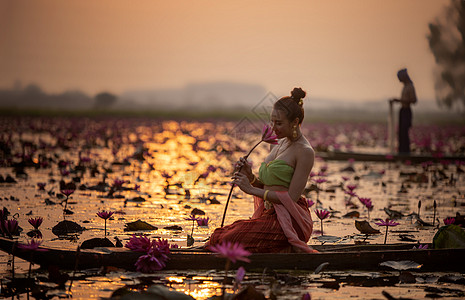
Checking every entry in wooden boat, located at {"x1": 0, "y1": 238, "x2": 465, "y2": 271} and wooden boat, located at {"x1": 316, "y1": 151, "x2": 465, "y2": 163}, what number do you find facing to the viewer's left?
2

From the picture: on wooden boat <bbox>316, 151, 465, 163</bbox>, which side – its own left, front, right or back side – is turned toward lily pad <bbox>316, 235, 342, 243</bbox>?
left

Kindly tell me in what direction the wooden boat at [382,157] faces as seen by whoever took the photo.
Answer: facing to the left of the viewer

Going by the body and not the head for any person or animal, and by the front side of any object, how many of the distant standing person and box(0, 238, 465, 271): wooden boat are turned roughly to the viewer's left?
2

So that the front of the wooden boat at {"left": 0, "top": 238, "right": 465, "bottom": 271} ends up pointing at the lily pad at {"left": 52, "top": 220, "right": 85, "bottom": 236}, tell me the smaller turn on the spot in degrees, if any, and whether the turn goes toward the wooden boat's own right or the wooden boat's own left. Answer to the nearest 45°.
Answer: approximately 45° to the wooden boat's own right

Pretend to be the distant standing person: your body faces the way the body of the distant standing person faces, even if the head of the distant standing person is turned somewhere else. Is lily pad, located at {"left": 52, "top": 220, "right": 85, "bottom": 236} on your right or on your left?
on your left

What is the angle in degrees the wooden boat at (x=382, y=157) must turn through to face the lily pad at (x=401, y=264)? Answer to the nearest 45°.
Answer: approximately 90° to its left

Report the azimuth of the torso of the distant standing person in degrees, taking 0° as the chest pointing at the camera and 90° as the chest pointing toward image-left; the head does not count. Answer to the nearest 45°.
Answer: approximately 90°

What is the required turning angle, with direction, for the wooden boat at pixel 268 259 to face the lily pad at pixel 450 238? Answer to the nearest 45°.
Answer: approximately 180°

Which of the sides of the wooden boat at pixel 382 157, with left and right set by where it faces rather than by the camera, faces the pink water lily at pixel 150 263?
left

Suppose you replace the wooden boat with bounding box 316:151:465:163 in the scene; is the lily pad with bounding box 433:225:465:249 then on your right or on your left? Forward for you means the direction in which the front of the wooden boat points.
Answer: on your left

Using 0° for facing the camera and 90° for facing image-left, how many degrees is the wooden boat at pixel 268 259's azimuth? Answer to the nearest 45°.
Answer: approximately 90°

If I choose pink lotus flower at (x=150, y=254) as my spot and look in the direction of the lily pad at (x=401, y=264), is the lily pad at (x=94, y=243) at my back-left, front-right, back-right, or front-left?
back-left

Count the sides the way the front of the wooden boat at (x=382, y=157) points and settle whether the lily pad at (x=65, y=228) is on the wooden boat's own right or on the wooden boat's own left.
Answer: on the wooden boat's own left
